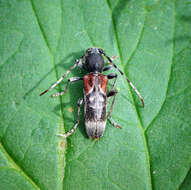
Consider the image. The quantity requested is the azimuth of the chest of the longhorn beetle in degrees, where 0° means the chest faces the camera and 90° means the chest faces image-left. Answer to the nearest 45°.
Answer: approximately 180°
